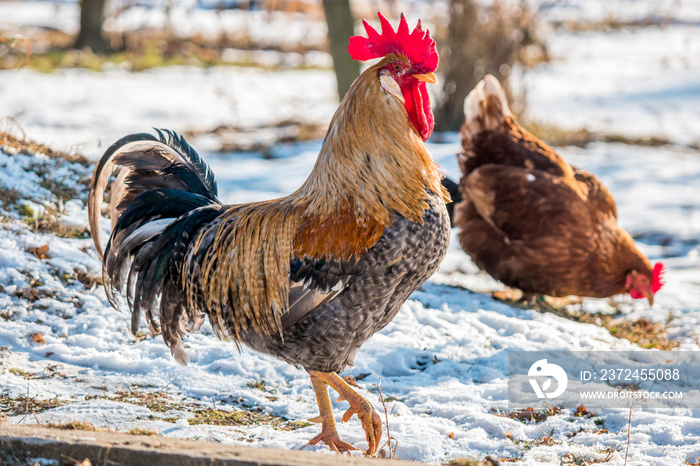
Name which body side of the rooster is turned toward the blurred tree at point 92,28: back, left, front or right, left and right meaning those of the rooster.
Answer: left

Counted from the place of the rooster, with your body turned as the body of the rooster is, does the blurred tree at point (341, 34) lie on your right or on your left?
on your left

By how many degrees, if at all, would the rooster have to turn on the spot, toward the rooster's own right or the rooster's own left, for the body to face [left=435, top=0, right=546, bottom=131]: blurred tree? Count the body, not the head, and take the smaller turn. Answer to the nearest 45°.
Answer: approximately 90° to the rooster's own left

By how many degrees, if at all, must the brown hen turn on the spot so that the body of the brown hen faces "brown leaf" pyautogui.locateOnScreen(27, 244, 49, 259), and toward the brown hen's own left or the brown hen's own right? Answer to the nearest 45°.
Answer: approximately 135° to the brown hen's own right

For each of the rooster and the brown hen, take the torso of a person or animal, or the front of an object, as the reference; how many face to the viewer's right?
2

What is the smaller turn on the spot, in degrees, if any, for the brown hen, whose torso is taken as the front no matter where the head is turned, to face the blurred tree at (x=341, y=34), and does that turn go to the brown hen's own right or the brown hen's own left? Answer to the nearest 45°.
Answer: approximately 135° to the brown hen's own left

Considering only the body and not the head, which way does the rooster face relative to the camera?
to the viewer's right

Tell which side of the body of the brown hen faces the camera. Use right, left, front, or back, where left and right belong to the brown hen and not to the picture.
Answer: right

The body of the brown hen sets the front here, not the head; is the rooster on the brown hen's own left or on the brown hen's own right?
on the brown hen's own right
